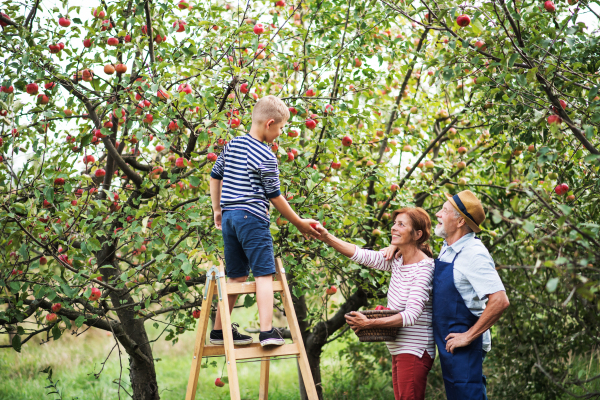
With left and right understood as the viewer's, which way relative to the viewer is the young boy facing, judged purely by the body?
facing away from the viewer and to the right of the viewer

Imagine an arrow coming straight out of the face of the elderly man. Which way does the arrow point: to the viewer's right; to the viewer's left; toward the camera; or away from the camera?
to the viewer's left

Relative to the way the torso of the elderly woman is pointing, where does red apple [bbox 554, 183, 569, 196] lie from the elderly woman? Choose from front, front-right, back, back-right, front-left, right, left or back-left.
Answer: back

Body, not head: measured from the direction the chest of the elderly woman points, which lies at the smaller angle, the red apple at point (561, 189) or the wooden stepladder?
the wooden stepladder

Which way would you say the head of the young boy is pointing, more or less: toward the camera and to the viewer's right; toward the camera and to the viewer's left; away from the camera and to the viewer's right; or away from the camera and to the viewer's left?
away from the camera and to the viewer's right

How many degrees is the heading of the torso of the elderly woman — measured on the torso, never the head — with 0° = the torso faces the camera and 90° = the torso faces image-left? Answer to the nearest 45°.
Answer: approximately 45°

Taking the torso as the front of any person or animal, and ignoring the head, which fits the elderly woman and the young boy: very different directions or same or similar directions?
very different directions
